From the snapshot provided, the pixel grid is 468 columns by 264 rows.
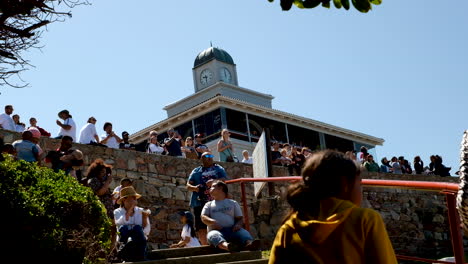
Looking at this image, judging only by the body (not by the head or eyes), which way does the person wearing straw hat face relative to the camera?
toward the camera

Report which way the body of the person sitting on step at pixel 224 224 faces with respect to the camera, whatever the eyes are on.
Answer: toward the camera

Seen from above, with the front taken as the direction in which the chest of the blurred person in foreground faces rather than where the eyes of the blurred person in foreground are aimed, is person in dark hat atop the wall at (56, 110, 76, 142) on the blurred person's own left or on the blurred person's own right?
on the blurred person's own left

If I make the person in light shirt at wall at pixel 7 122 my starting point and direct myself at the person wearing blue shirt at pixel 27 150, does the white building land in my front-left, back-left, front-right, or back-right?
back-left

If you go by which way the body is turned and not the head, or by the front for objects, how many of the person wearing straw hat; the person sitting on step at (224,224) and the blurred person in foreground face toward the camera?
2

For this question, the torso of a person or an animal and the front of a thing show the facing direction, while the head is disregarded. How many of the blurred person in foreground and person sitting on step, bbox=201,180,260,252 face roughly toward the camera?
1

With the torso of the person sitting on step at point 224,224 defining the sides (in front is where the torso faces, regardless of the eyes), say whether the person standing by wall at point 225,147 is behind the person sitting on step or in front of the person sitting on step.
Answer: behind

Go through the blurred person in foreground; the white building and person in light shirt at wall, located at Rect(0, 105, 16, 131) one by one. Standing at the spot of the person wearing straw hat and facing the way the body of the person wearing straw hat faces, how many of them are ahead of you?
1

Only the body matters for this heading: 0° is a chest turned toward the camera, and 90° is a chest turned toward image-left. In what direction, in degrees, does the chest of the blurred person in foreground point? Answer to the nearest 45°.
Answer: approximately 225°

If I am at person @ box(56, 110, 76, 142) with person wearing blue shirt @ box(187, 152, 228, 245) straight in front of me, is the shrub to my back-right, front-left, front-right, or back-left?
front-right
